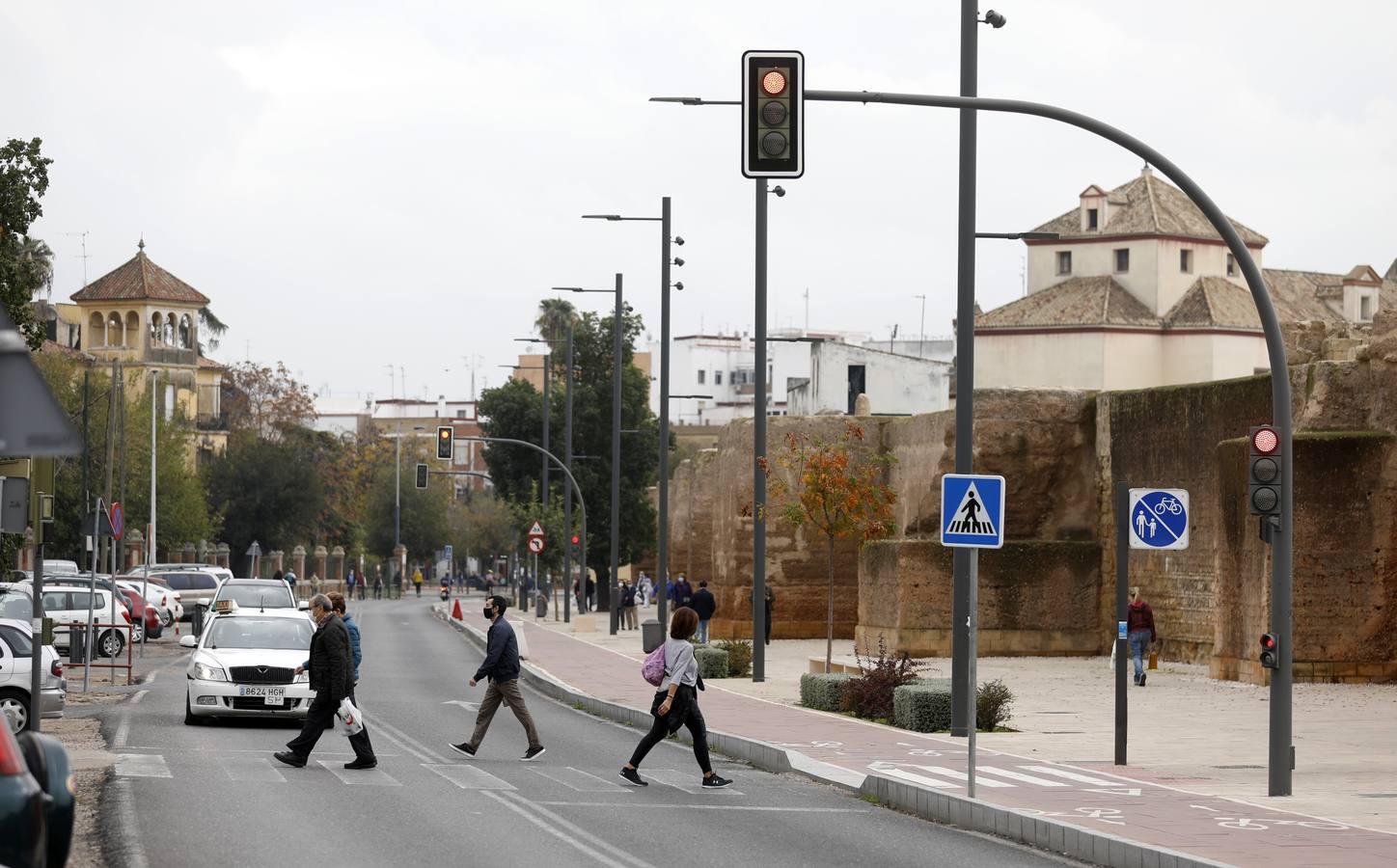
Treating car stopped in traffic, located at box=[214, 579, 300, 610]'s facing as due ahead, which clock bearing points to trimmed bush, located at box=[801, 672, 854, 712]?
The trimmed bush is roughly at 11 o'clock from the car stopped in traffic.

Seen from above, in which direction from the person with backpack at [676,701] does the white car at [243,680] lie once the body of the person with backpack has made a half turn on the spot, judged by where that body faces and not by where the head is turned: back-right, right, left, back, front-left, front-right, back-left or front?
front-right

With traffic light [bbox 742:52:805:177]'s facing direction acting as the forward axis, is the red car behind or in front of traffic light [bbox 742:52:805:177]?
behind

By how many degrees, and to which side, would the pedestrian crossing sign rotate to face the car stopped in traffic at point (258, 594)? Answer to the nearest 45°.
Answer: approximately 135° to its right

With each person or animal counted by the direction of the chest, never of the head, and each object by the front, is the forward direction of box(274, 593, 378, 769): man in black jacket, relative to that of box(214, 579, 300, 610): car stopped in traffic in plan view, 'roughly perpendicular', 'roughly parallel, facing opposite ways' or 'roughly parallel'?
roughly perpendicular

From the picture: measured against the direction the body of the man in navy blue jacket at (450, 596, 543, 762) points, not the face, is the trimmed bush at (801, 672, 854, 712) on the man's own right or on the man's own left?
on the man's own right

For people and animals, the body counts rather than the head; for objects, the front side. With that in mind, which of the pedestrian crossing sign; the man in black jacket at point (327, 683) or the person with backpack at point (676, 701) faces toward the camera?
the pedestrian crossing sign
